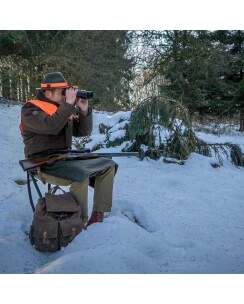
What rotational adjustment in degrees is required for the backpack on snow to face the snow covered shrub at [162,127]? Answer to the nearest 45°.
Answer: approximately 135° to its left

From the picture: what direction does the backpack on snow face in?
toward the camera
